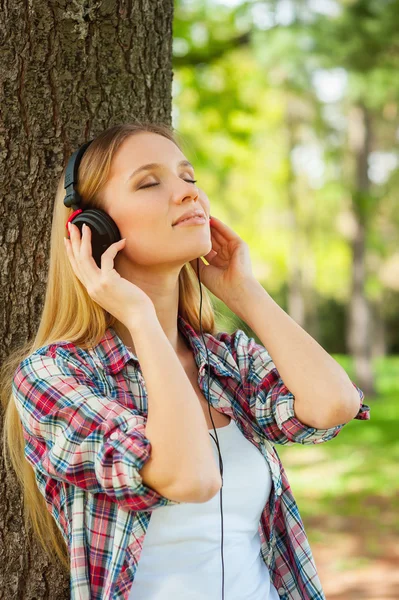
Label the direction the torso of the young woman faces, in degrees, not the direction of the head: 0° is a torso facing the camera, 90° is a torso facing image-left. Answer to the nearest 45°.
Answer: approximately 315°

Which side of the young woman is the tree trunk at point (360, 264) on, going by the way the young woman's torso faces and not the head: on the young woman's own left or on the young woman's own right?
on the young woman's own left

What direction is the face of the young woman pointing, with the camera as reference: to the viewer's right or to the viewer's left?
to the viewer's right
